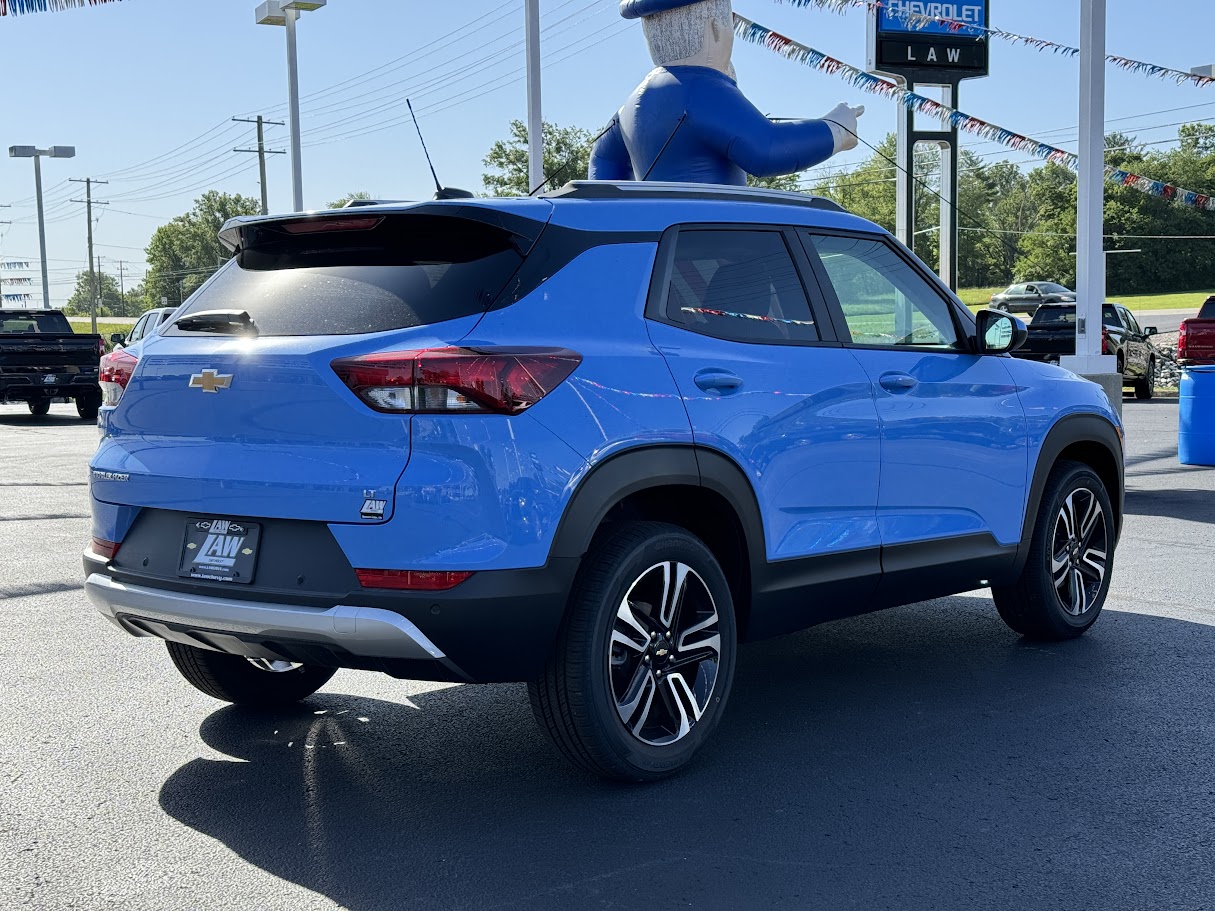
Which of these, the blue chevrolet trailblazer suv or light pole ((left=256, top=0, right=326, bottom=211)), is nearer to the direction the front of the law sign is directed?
the blue chevrolet trailblazer suv

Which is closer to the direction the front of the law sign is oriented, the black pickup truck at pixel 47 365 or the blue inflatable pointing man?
the blue inflatable pointing man

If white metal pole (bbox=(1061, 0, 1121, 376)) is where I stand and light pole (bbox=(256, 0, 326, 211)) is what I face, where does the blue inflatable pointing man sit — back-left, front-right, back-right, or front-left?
front-left

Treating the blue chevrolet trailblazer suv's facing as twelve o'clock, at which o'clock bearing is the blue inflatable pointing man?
The blue inflatable pointing man is roughly at 11 o'clock from the blue chevrolet trailblazer suv.

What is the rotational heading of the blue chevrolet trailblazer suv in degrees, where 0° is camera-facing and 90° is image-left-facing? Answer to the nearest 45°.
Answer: approximately 225°

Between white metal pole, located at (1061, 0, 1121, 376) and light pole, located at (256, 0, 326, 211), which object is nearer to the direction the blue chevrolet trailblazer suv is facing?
the white metal pole

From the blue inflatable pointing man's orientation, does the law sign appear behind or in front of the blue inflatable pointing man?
in front

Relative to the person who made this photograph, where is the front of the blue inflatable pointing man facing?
facing away from the viewer and to the right of the viewer

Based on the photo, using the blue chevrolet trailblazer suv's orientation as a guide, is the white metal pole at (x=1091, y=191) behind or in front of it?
in front

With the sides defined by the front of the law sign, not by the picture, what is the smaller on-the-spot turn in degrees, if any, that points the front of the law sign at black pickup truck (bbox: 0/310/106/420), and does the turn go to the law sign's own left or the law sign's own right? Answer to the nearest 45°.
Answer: approximately 90° to the law sign's own right

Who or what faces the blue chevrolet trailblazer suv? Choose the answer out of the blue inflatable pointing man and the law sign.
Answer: the law sign

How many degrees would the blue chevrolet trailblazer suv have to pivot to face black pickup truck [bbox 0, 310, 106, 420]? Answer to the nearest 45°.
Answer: approximately 90° to its left

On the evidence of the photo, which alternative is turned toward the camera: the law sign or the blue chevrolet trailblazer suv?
the law sign

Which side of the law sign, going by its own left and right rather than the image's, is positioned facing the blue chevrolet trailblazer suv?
front

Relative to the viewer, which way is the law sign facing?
toward the camera

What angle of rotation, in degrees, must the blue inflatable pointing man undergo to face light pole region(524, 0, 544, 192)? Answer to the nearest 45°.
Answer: approximately 45° to its left

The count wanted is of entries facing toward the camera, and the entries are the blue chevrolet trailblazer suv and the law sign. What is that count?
1

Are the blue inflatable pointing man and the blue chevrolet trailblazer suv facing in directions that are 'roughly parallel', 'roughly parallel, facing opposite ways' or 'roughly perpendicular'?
roughly parallel
